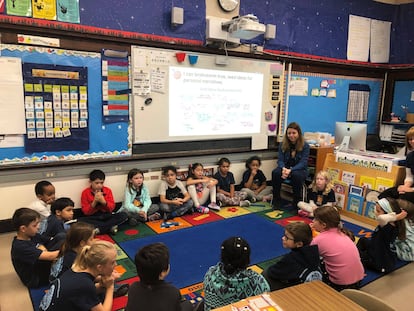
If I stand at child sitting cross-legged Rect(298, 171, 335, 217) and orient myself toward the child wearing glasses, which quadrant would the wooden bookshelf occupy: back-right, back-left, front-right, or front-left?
back-left

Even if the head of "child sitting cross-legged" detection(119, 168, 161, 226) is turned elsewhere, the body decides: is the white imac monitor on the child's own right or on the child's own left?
on the child's own left

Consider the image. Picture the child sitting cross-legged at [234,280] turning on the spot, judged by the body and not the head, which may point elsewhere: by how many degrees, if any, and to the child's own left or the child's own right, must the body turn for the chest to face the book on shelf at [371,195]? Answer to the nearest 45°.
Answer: approximately 45° to the child's own right

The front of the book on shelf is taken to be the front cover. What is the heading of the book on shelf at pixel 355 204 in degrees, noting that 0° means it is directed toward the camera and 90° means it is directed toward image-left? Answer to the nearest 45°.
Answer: approximately 45°

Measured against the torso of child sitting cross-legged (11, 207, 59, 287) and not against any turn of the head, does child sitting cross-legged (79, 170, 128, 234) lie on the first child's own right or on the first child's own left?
on the first child's own left

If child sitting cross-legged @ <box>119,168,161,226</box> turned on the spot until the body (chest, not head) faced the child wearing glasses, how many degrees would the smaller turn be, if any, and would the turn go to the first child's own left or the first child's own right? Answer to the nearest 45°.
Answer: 0° — they already face them

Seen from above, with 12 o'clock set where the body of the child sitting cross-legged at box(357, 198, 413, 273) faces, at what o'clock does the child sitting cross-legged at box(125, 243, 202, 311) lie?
the child sitting cross-legged at box(125, 243, 202, 311) is roughly at 10 o'clock from the child sitting cross-legged at box(357, 198, 413, 273).

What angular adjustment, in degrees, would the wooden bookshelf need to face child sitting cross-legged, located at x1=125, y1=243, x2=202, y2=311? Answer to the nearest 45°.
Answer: approximately 45° to its left
